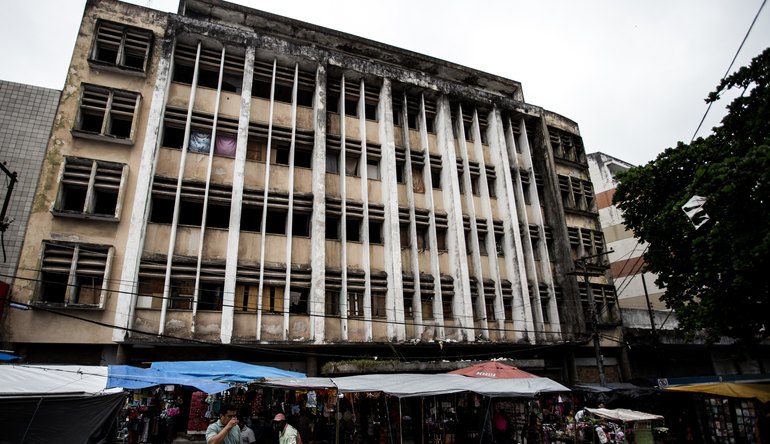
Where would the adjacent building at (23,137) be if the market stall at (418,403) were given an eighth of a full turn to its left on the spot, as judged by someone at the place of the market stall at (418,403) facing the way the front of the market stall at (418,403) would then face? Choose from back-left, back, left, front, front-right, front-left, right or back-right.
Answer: back-right

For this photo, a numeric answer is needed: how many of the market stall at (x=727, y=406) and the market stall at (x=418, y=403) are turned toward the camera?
2

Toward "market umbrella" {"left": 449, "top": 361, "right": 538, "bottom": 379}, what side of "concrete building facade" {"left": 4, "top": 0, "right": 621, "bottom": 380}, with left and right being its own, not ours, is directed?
front

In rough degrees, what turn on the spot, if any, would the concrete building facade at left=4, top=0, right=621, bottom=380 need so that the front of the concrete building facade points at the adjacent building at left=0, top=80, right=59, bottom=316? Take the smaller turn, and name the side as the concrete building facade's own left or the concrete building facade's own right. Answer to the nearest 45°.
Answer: approximately 135° to the concrete building facade's own right

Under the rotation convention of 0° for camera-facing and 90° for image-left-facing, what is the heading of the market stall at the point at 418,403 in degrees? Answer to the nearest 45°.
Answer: approximately 0°

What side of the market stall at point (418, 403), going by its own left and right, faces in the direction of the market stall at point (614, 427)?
left

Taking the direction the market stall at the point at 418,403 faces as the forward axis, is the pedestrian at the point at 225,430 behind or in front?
in front
